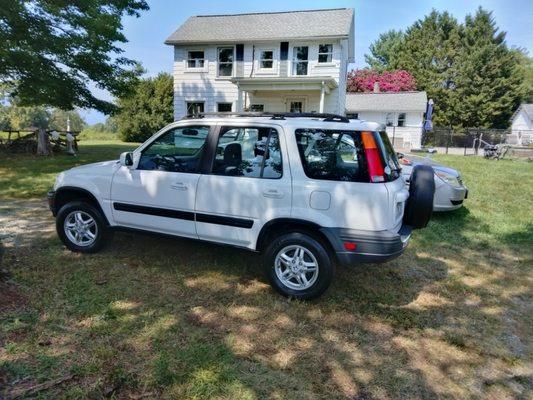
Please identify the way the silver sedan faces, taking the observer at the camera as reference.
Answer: facing the viewer and to the right of the viewer

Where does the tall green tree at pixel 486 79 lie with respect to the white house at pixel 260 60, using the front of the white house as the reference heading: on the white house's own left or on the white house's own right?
on the white house's own left

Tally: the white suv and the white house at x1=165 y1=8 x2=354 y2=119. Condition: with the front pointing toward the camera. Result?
1

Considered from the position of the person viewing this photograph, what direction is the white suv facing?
facing away from the viewer and to the left of the viewer

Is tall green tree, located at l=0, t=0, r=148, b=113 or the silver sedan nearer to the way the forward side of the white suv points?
the tall green tree

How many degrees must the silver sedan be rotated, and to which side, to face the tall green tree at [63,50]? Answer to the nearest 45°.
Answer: approximately 135° to its right

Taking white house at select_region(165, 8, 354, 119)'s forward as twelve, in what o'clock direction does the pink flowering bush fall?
The pink flowering bush is roughly at 7 o'clock from the white house.

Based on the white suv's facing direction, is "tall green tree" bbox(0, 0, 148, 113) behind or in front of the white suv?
in front

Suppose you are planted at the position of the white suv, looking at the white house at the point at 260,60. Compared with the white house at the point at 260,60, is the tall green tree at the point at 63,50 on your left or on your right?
left

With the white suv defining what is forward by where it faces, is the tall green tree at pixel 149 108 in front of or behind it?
in front

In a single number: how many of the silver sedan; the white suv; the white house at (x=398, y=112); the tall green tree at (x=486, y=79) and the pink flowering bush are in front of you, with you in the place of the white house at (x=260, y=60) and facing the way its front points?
2

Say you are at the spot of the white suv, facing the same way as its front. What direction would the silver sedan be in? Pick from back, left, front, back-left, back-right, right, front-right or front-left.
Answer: right

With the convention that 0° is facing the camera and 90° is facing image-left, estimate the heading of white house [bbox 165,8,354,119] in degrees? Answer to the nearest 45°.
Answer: approximately 0°
